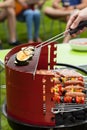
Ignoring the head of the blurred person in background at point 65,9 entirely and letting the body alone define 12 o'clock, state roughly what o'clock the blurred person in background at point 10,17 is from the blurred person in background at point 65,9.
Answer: the blurred person in background at point 10,17 is roughly at 3 o'clock from the blurred person in background at point 65,9.

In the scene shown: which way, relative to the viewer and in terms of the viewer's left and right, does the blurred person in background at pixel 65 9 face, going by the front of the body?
facing the viewer

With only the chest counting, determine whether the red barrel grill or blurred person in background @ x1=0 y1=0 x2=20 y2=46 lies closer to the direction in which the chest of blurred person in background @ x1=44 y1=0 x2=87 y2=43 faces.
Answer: the red barrel grill

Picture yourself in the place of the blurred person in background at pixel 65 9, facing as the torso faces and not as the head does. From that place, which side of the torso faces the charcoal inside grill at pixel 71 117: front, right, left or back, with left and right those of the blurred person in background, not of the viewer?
front

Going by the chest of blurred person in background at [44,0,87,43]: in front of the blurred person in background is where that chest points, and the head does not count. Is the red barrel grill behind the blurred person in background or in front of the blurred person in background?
in front
